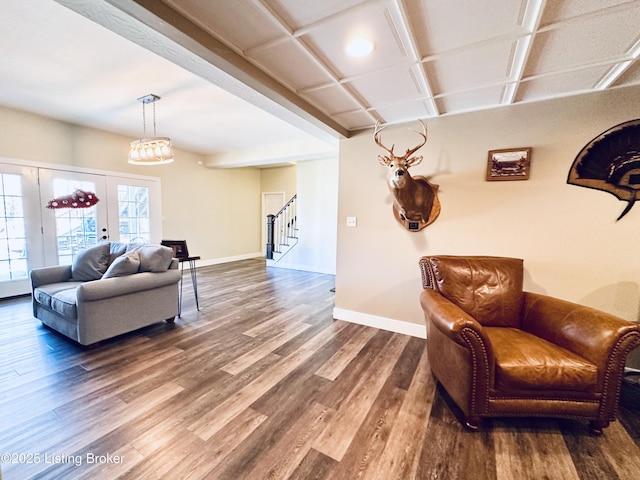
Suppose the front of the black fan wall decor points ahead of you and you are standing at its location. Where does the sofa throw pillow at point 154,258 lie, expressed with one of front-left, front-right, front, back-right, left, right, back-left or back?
front-right

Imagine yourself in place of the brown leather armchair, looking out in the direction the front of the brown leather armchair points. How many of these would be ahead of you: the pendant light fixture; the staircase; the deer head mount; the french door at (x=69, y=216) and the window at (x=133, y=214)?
0

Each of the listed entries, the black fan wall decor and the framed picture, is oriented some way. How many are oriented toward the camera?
2

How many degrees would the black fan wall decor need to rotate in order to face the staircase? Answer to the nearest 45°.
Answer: approximately 90° to its right

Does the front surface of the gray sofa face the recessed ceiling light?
no

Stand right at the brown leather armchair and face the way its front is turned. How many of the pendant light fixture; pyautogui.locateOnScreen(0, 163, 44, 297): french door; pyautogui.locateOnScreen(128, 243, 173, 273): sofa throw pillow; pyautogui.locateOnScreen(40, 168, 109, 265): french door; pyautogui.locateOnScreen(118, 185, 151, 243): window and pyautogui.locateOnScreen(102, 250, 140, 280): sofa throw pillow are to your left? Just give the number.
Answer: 0

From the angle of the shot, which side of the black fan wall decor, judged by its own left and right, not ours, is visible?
front

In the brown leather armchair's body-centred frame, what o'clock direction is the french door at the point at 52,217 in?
The french door is roughly at 4 o'clock from the brown leather armchair.

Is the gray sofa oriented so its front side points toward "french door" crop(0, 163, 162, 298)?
no

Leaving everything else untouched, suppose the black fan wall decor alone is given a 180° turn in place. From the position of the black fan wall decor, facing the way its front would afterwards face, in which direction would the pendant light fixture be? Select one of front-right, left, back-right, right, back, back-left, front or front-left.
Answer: back-left

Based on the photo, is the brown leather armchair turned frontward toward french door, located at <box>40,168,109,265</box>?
no

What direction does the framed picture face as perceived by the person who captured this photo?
facing the viewer

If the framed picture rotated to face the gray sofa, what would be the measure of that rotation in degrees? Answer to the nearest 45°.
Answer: approximately 45° to its right

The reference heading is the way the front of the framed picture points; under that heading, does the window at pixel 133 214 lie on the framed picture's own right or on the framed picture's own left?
on the framed picture's own right

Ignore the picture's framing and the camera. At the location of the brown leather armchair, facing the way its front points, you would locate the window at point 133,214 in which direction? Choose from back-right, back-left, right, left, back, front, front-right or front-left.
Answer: back-right
